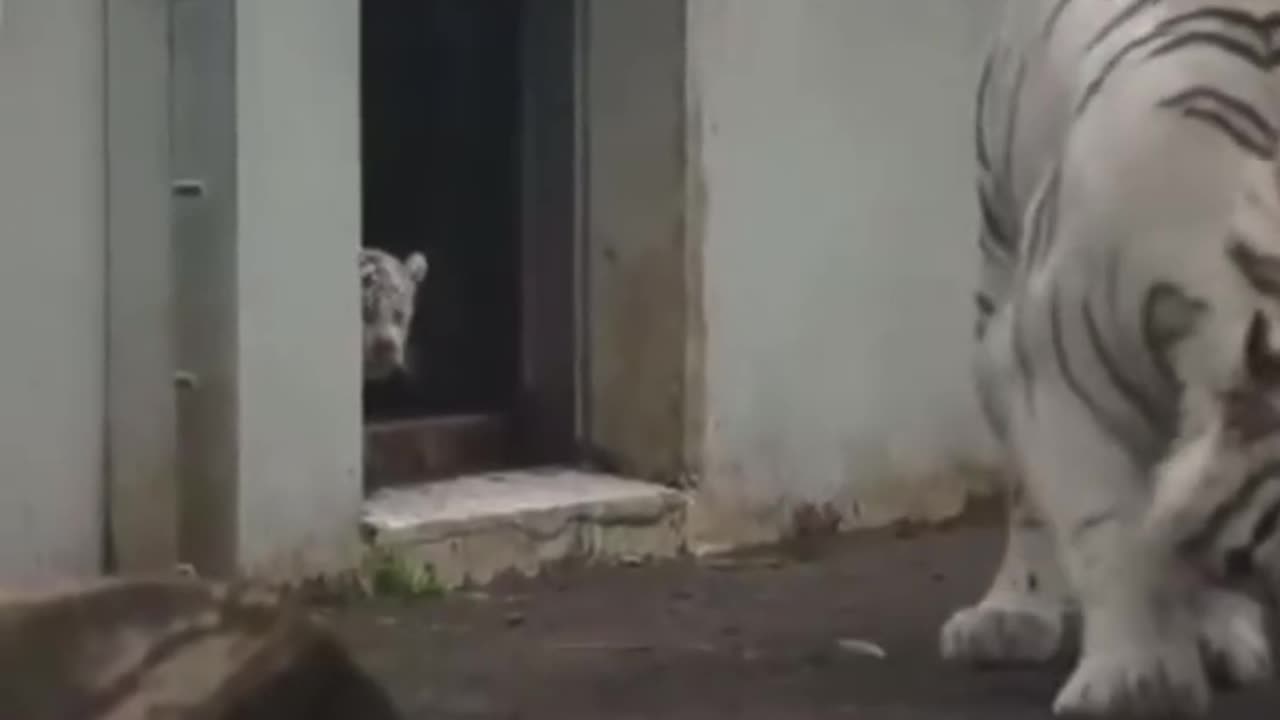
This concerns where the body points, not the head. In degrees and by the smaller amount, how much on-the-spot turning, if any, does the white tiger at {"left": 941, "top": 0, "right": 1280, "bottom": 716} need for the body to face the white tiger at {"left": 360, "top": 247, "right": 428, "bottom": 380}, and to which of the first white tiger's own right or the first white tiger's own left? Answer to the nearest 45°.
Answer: approximately 180°

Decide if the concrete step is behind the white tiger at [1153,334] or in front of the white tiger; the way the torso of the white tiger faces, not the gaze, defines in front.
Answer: behind

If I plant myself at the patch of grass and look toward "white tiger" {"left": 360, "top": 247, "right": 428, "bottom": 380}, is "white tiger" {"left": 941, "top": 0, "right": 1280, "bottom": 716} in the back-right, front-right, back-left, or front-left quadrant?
back-right

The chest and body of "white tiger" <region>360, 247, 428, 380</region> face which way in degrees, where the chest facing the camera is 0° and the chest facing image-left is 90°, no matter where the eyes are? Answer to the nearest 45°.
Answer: approximately 0°

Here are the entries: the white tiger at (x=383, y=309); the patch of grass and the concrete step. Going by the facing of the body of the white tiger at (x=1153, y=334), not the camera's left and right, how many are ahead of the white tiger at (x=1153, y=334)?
0

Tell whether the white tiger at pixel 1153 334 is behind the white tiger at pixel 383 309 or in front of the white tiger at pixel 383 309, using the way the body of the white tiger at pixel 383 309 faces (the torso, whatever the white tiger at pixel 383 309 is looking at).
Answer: in front

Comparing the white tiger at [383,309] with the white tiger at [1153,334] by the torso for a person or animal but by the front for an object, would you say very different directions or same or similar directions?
same or similar directions
